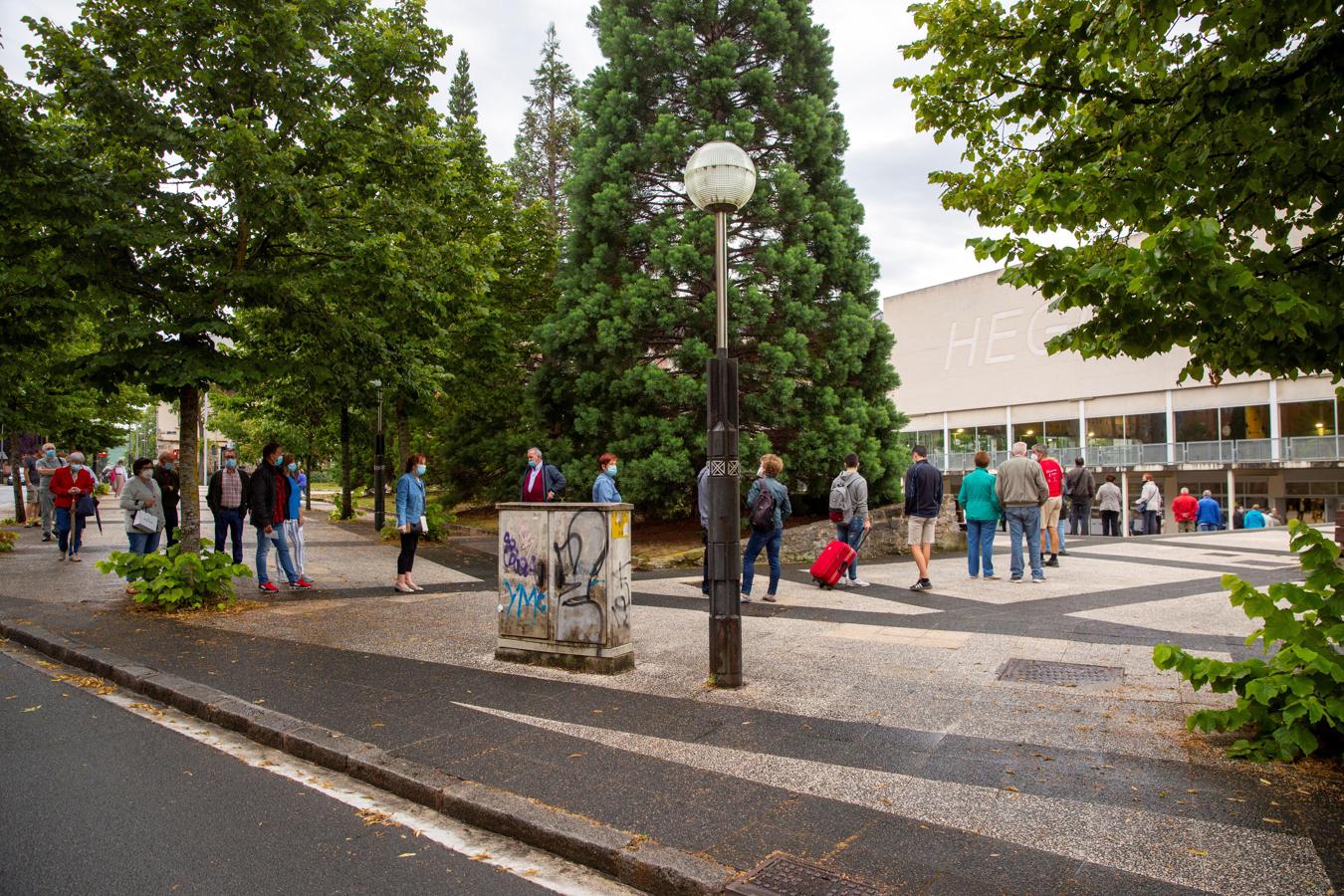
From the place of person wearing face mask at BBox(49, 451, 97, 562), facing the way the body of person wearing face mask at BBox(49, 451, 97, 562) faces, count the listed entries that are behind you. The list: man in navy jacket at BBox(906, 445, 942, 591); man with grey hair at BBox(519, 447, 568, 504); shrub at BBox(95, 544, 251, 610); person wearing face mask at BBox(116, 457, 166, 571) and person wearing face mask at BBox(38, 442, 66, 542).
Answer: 1

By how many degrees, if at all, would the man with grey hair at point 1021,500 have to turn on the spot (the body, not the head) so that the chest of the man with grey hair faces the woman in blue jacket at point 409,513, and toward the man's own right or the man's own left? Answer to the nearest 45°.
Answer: approximately 135° to the man's own left

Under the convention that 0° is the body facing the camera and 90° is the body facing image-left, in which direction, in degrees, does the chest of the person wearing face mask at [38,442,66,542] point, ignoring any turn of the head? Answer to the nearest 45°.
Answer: approximately 0°

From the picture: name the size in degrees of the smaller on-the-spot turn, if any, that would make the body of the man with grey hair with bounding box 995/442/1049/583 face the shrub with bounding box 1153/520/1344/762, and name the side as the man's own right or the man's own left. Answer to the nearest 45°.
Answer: approximately 180°

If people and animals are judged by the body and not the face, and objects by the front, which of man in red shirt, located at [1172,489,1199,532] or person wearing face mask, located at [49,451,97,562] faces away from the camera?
the man in red shirt

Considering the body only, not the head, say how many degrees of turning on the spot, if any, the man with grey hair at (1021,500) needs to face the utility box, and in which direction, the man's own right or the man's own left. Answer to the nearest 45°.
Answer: approximately 135° to the man's own left

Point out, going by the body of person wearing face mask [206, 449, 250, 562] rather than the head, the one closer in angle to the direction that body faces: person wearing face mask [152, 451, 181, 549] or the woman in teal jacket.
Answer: the woman in teal jacket

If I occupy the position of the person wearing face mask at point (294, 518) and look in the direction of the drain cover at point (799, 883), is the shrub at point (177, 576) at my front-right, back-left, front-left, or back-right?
front-right

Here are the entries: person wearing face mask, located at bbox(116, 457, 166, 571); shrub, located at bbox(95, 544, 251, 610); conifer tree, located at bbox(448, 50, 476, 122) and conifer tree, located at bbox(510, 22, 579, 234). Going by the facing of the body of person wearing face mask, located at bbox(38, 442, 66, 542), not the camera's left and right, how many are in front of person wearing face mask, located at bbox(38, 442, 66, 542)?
2

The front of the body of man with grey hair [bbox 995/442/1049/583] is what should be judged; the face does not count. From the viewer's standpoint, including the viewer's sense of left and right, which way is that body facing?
facing away from the viewer

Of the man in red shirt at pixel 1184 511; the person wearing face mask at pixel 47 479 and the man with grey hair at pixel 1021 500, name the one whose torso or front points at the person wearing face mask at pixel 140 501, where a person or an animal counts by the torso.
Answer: the person wearing face mask at pixel 47 479

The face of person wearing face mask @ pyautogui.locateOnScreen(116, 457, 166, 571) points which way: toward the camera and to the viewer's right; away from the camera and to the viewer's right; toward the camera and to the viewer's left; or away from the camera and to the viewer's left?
toward the camera and to the viewer's right

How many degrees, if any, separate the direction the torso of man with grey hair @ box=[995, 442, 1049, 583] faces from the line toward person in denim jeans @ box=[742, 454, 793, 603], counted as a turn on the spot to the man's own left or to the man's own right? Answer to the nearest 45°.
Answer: approximately 135° to the man's own left

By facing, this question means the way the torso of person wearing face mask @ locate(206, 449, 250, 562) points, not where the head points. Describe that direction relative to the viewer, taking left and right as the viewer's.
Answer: facing the viewer

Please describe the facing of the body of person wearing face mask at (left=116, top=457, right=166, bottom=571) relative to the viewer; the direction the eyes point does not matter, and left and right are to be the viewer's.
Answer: facing the viewer and to the right of the viewer

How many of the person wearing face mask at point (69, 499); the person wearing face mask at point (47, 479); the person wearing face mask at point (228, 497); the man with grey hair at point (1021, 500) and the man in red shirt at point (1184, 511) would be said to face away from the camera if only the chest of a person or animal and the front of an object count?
2

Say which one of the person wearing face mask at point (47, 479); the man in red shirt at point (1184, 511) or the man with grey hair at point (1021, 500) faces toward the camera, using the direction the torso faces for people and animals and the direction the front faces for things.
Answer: the person wearing face mask

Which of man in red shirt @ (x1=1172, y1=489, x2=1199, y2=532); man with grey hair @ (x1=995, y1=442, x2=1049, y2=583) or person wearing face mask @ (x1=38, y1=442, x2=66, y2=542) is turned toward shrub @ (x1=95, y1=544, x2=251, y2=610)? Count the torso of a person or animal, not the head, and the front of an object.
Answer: the person wearing face mask

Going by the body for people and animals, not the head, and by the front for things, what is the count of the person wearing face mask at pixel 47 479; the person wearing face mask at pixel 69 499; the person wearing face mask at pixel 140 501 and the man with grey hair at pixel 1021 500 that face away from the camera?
1

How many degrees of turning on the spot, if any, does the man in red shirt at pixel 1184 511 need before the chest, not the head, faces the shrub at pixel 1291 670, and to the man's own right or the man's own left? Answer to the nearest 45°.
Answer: approximately 180°

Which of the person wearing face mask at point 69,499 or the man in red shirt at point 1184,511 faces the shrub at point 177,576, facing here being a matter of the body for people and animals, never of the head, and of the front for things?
the person wearing face mask
